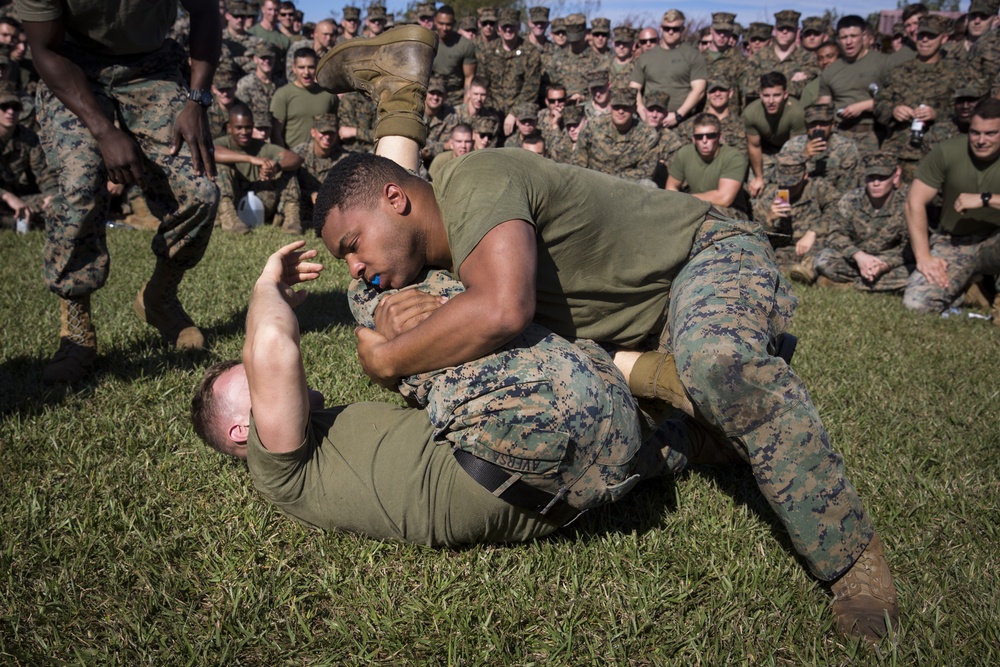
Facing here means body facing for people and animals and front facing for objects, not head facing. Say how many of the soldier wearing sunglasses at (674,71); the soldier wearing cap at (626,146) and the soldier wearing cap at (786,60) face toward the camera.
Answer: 3

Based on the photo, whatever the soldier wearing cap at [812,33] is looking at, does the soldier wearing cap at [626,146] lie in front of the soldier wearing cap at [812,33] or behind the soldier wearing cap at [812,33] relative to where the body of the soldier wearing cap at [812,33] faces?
in front

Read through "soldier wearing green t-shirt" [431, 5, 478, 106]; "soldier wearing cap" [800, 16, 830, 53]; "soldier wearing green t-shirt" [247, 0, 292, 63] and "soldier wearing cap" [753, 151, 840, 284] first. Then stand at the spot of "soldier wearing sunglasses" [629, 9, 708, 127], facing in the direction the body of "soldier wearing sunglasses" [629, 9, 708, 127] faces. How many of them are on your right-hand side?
2

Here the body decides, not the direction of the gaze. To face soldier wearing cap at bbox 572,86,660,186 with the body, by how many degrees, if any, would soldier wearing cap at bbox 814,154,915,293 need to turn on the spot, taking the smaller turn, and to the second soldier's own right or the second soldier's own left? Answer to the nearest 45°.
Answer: approximately 90° to the second soldier's own right

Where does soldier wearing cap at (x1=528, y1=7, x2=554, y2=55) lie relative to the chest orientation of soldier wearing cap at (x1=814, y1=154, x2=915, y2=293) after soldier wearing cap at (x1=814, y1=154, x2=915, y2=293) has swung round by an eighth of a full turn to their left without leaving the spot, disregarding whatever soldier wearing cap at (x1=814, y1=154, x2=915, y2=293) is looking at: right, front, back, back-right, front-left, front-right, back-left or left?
back

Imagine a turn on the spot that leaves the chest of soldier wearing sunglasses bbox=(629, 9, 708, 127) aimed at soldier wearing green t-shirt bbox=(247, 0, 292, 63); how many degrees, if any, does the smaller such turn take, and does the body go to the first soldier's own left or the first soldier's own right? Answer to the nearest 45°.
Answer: approximately 90° to the first soldier's own right

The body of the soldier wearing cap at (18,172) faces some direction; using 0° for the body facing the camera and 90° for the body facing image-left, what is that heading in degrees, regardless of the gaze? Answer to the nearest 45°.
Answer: approximately 315°

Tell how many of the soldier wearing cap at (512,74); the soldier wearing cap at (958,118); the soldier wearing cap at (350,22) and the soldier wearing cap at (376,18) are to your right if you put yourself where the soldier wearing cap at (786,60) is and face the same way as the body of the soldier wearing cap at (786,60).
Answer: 3
